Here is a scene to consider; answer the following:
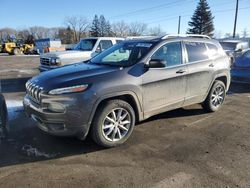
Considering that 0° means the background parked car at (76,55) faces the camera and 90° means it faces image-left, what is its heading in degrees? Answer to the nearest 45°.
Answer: approximately 45°

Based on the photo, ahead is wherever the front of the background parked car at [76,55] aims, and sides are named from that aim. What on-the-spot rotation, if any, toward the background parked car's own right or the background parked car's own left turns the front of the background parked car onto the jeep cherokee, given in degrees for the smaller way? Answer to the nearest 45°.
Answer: approximately 45° to the background parked car's own left

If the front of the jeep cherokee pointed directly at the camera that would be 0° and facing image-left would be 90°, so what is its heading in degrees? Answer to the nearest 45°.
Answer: approximately 45°

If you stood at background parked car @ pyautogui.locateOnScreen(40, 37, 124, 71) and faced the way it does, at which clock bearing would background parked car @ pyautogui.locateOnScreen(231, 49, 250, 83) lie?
background parked car @ pyautogui.locateOnScreen(231, 49, 250, 83) is roughly at 8 o'clock from background parked car @ pyautogui.locateOnScreen(40, 37, 124, 71).

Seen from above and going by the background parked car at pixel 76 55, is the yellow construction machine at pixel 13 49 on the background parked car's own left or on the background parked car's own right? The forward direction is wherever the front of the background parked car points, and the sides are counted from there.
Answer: on the background parked car's own right

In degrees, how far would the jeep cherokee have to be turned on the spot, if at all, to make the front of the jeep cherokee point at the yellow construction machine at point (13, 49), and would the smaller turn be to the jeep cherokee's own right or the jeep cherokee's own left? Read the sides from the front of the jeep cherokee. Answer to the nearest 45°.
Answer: approximately 90° to the jeep cherokee's own right

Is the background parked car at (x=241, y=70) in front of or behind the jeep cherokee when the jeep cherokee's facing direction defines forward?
behind
